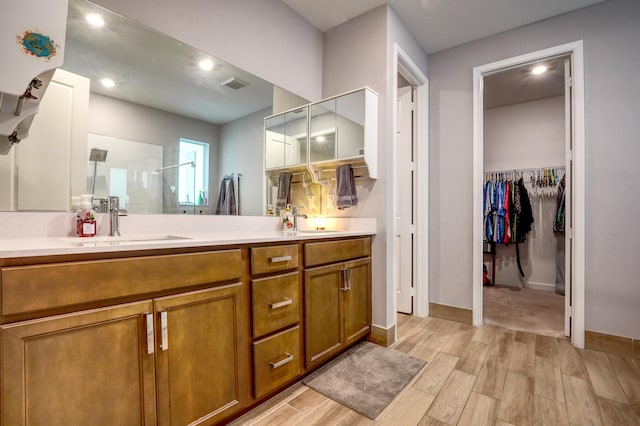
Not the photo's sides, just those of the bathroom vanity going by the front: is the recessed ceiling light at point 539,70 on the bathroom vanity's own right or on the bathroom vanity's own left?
on the bathroom vanity's own left

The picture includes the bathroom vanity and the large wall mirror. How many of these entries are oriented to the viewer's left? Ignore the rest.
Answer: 0

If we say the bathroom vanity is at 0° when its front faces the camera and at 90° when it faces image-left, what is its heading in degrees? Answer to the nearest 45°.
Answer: approximately 315°

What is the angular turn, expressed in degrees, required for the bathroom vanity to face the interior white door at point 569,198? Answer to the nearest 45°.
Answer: approximately 45° to its left
